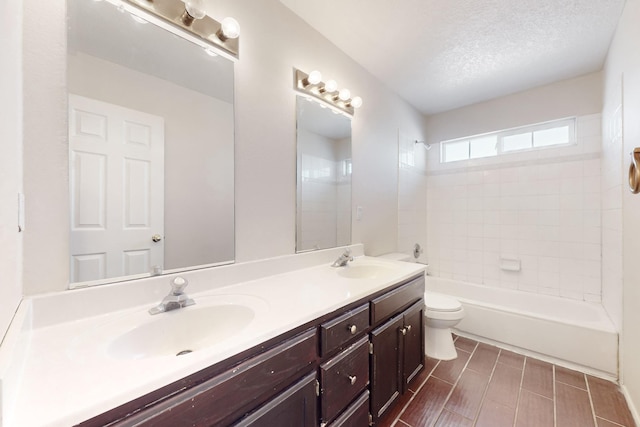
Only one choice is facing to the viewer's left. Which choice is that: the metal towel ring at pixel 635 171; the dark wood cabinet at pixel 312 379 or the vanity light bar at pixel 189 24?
the metal towel ring

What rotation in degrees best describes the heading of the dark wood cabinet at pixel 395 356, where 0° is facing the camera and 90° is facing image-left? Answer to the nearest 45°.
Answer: approximately 315°

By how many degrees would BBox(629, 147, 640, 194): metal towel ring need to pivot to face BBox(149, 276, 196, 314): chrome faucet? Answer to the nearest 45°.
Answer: approximately 45° to its left

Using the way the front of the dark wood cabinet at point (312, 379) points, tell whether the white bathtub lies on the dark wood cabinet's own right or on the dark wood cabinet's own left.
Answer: on the dark wood cabinet's own left

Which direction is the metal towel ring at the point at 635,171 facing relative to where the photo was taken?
to the viewer's left

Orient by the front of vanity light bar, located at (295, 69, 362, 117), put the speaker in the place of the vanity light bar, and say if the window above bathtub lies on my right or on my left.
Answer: on my left

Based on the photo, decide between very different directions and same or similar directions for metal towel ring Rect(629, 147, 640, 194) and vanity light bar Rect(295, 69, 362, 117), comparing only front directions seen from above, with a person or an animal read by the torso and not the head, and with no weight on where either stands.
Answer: very different directions

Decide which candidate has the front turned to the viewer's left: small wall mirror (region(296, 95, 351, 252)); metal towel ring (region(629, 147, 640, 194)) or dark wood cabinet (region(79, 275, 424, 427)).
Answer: the metal towel ring

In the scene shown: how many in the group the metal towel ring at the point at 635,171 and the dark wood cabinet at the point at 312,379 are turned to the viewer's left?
1
